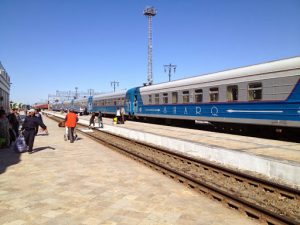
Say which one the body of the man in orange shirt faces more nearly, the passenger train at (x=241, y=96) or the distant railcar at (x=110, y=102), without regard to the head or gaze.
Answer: the distant railcar

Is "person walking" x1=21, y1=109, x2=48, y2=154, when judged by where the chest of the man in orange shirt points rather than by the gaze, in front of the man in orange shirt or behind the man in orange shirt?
behind

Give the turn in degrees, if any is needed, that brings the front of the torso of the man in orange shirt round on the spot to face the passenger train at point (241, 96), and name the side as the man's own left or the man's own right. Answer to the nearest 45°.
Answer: approximately 90° to the man's own right

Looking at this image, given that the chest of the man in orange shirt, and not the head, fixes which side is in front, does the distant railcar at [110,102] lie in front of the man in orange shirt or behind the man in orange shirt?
in front

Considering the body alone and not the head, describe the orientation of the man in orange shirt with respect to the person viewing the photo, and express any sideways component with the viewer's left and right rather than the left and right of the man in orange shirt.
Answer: facing away from the viewer

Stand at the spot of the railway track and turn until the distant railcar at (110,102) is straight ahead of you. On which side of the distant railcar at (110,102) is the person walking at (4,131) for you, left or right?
left

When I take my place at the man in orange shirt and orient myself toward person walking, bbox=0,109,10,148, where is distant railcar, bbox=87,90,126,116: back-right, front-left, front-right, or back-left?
back-right

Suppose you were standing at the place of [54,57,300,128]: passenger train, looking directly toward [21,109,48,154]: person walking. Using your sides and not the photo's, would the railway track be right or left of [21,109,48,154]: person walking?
left

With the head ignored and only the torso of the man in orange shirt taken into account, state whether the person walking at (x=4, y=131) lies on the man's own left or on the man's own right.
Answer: on the man's own left
